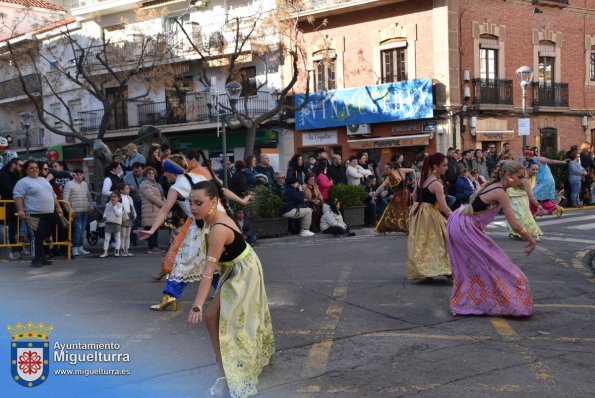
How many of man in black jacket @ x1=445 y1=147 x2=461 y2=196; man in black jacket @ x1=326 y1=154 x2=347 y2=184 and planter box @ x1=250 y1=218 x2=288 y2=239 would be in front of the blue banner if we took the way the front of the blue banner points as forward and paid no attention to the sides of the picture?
3

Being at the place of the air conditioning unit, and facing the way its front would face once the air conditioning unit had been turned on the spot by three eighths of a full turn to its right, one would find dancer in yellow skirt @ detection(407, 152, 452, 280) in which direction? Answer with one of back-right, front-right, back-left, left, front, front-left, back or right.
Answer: back-left

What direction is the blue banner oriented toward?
toward the camera

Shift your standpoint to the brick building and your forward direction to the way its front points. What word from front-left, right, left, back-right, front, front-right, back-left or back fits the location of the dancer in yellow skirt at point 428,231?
front

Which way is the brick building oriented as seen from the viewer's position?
toward the camera

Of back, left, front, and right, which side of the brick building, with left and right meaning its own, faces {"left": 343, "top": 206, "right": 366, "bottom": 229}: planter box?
front

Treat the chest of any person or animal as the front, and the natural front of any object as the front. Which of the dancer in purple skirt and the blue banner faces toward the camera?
the blue banner

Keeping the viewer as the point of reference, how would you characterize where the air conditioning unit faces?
facing the viewer

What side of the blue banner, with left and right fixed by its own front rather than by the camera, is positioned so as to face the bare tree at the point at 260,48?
right

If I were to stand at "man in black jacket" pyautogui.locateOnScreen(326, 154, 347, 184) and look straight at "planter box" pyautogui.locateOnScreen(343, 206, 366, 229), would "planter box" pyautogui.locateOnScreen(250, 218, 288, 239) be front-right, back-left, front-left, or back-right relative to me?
front-right

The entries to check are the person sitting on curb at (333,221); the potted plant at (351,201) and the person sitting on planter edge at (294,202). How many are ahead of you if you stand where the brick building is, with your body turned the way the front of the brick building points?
3

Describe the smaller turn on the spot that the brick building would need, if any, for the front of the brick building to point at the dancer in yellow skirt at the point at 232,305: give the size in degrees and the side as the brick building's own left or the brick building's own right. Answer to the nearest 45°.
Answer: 0° — it already faces them
